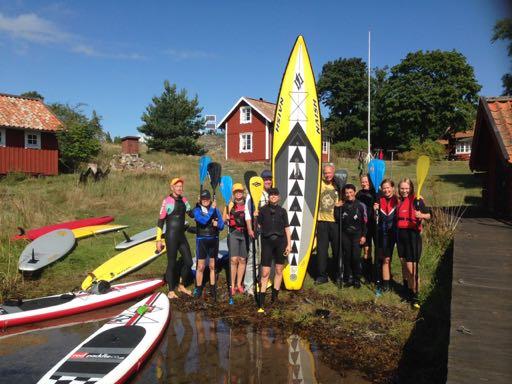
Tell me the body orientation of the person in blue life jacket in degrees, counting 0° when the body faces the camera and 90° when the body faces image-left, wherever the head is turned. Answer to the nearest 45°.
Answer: approximately 0°

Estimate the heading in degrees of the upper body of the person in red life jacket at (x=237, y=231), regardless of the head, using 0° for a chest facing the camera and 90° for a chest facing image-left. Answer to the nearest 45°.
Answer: approximately 0°

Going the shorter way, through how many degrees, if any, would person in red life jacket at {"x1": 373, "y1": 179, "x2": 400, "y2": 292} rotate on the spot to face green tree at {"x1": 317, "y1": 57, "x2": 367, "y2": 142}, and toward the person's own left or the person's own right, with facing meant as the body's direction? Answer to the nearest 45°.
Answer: approximately 180°

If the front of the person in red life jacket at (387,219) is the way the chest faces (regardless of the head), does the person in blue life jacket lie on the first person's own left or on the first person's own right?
on the first person's own right

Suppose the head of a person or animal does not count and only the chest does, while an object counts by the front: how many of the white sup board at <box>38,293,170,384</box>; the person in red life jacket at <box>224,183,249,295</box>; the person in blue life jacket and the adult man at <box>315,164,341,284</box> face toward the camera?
3

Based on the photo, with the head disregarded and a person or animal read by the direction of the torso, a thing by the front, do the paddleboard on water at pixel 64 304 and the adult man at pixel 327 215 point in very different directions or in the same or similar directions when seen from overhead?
very different directions
